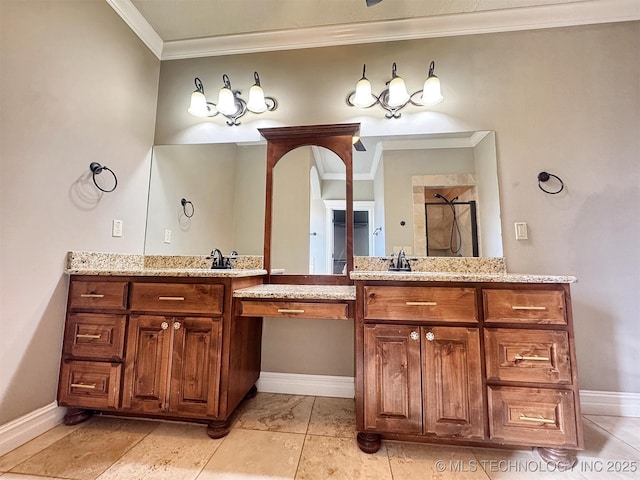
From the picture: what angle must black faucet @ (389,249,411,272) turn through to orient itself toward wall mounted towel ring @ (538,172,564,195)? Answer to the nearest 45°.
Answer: approximately 90° to its left

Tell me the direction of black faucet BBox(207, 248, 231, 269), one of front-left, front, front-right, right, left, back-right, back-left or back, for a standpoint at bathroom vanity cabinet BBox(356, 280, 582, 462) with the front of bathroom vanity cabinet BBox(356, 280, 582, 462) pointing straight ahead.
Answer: right

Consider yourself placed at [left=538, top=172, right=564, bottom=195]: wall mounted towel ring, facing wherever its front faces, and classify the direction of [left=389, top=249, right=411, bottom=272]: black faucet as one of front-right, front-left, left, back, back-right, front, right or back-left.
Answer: front-right

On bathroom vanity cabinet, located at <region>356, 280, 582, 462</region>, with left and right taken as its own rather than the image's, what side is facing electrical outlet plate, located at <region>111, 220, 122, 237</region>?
right
